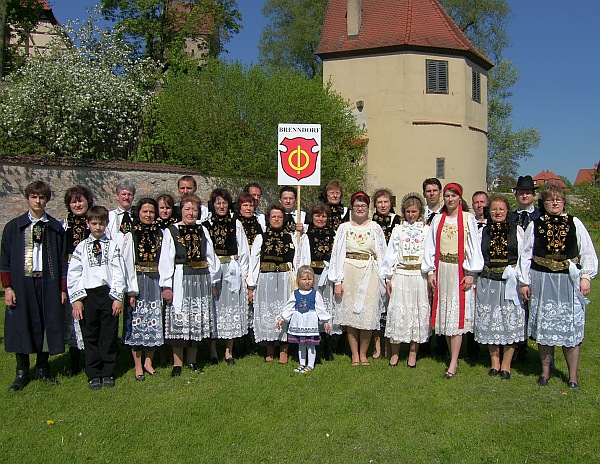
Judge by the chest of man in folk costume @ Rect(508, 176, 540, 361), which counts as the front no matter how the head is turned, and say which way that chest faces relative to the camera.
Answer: toward the camera

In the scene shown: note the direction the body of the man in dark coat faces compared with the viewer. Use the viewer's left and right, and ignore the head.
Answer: facing the viewer

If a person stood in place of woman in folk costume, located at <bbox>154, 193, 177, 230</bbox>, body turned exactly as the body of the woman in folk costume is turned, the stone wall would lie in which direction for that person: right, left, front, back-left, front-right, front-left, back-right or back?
back

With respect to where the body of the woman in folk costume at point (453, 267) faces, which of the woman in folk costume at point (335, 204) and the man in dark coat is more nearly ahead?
the man in dark coat

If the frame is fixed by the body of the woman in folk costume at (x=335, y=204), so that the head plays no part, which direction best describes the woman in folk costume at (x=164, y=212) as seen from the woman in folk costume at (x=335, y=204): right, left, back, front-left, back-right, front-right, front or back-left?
front-right

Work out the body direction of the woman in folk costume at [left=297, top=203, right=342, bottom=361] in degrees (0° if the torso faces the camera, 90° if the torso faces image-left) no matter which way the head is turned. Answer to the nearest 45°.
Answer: approximately 0°

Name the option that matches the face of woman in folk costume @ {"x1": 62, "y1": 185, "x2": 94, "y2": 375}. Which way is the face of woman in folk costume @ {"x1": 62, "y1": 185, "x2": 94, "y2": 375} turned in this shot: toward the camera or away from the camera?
toward the camera

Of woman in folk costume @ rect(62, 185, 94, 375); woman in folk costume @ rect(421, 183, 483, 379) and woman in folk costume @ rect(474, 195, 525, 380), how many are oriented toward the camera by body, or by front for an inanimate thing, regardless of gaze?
3

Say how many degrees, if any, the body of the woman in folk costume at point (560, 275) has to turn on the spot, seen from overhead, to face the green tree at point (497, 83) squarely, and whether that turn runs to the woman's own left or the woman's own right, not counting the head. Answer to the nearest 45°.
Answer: approximately 180°

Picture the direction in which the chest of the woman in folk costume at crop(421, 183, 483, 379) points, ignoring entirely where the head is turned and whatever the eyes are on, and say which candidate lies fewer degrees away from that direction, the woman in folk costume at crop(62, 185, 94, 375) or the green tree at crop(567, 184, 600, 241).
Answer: the woman in folk costume

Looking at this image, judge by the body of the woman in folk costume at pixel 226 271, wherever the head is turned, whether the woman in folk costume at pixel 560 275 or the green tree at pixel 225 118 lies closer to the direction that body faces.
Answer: the woman in folk costume

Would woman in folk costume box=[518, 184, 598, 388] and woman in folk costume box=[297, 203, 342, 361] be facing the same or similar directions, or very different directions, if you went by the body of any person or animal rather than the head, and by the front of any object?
same or similar directions

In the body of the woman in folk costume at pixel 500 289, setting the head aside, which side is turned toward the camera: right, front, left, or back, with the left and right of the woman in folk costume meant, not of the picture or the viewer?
front

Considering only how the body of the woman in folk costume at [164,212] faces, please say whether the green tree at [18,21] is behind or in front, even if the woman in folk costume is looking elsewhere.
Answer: behind

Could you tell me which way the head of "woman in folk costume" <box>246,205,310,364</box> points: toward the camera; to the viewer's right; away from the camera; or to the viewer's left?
toward the camera

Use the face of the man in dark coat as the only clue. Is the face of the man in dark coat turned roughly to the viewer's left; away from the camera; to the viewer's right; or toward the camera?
toward the camera

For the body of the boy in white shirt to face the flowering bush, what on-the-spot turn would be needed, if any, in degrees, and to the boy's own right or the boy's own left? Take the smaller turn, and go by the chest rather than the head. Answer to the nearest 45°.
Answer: approximately 180°

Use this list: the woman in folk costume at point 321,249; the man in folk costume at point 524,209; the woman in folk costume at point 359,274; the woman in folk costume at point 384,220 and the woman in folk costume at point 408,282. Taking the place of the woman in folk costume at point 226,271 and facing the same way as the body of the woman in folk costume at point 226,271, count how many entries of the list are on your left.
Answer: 5
